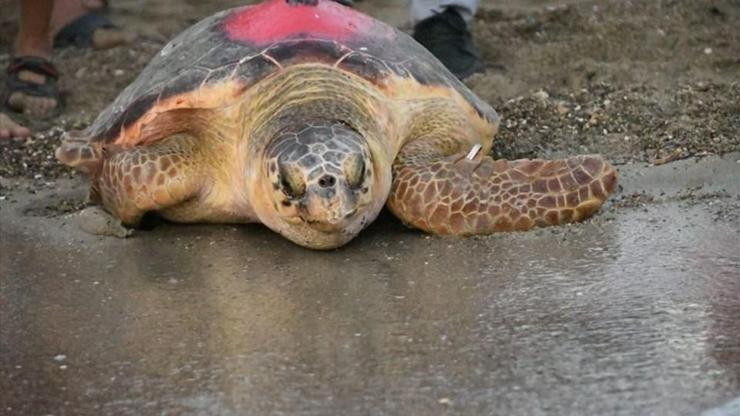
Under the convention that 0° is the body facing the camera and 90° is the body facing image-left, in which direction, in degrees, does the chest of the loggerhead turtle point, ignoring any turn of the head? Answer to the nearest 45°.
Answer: approximately 0°
